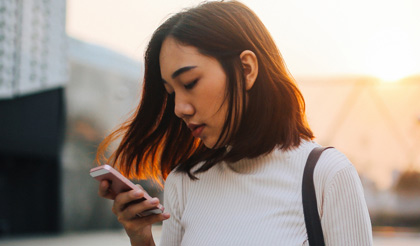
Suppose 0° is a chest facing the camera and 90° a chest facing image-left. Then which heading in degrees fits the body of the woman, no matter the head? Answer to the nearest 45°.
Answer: approximately 45°

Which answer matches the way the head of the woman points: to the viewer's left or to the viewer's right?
to the viewer's left

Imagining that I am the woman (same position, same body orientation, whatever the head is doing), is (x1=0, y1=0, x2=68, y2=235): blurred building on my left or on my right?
on my right
